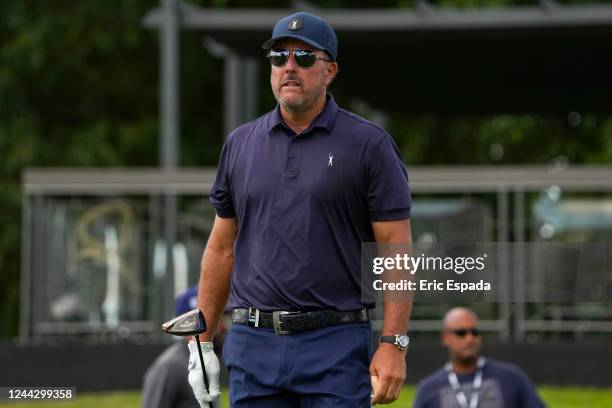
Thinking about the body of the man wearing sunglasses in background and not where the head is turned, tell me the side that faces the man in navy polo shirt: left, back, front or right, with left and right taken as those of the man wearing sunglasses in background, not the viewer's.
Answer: front

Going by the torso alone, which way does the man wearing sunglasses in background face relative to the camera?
toward the camera
